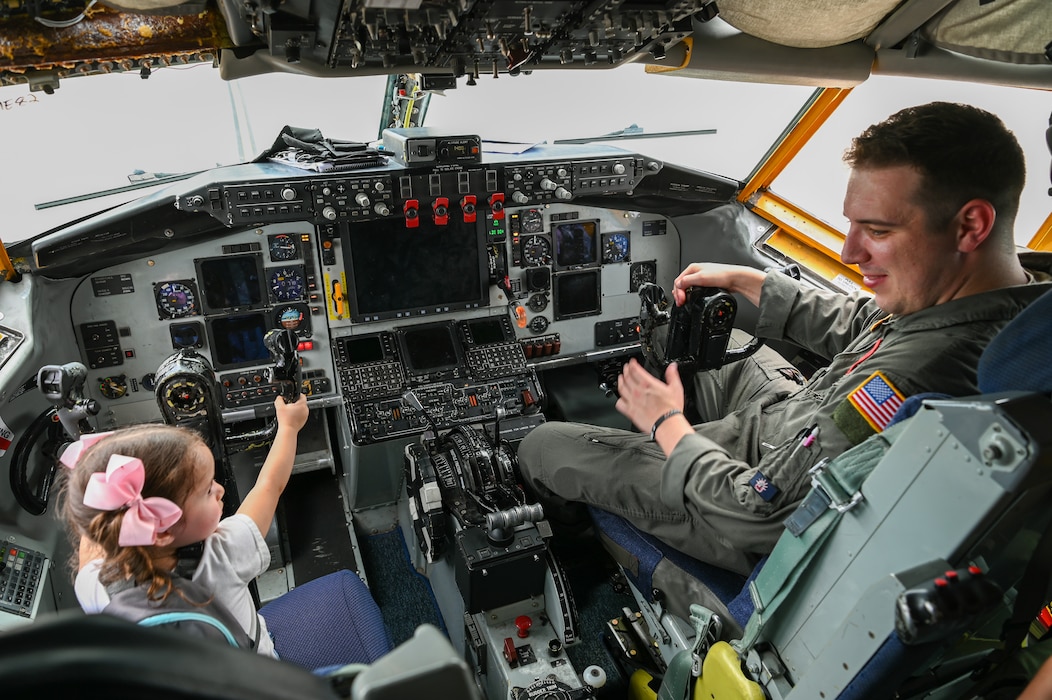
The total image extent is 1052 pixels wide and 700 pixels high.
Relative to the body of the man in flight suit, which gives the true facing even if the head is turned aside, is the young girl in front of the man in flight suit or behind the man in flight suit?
in front

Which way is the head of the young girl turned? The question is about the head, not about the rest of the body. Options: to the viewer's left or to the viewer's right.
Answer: to the viewer's right

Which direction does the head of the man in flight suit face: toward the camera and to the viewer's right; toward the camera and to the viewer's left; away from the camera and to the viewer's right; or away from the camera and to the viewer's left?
toward the camera and to the viewer's left

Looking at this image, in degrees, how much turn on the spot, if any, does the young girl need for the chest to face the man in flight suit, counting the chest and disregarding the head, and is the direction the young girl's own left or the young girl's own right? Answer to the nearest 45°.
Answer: approximately 45° to the young girl's own right

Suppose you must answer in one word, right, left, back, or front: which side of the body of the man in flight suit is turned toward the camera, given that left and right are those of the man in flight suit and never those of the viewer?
left

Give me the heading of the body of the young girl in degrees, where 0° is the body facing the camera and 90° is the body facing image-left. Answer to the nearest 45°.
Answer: approximately 225°
